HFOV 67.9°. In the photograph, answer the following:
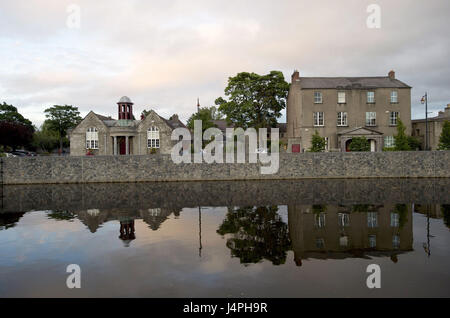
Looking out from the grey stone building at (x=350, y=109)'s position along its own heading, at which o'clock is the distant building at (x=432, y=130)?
The distant building is roughly at 8 o'clock from the grey stone building.

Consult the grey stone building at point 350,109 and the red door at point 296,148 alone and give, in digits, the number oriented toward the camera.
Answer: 2

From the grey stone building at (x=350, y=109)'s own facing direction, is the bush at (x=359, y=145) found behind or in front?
in front

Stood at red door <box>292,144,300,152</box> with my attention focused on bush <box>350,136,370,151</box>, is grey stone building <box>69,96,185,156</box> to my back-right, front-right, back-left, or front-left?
back-right

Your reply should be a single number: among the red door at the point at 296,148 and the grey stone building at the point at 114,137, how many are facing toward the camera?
2

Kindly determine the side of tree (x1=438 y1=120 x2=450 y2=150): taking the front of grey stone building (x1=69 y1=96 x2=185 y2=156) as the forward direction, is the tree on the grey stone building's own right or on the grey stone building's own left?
on the grey stone building's own left

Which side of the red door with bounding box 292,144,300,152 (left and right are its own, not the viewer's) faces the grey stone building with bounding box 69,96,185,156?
right

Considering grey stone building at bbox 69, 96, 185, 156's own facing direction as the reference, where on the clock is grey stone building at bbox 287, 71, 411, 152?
grey stone building at bbox 287, 71, 411, 152 is roughly at 10 o'clock from grey stone building at bbox 69, 96, 185, 156.

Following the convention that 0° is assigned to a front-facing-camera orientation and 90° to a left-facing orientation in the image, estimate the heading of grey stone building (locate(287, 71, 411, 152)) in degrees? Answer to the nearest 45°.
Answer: approximately 0°

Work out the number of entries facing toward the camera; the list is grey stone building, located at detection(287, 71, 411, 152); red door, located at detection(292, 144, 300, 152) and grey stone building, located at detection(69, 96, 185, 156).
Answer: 3
